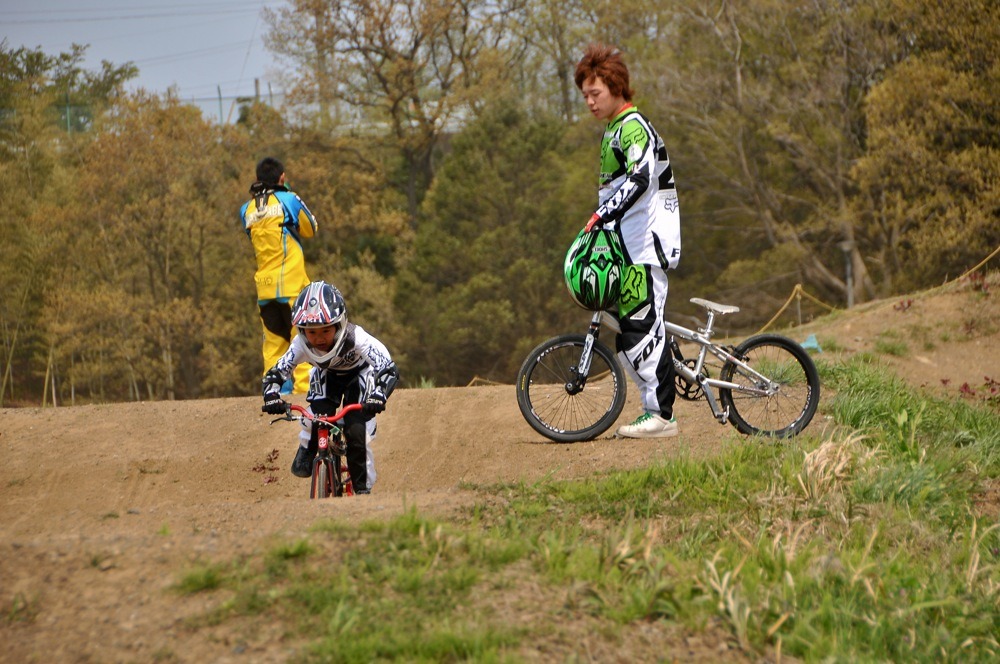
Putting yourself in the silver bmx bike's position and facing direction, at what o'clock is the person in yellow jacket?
The person in yellow jacket is roughly at 1 o'clock from the silver bmx bike.

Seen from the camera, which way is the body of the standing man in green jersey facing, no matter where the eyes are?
to the viewer's left

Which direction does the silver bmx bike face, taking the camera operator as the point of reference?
facing to the left of the viewer

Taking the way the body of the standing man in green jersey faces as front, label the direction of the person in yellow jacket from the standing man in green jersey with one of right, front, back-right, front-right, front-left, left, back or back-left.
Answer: front-right
